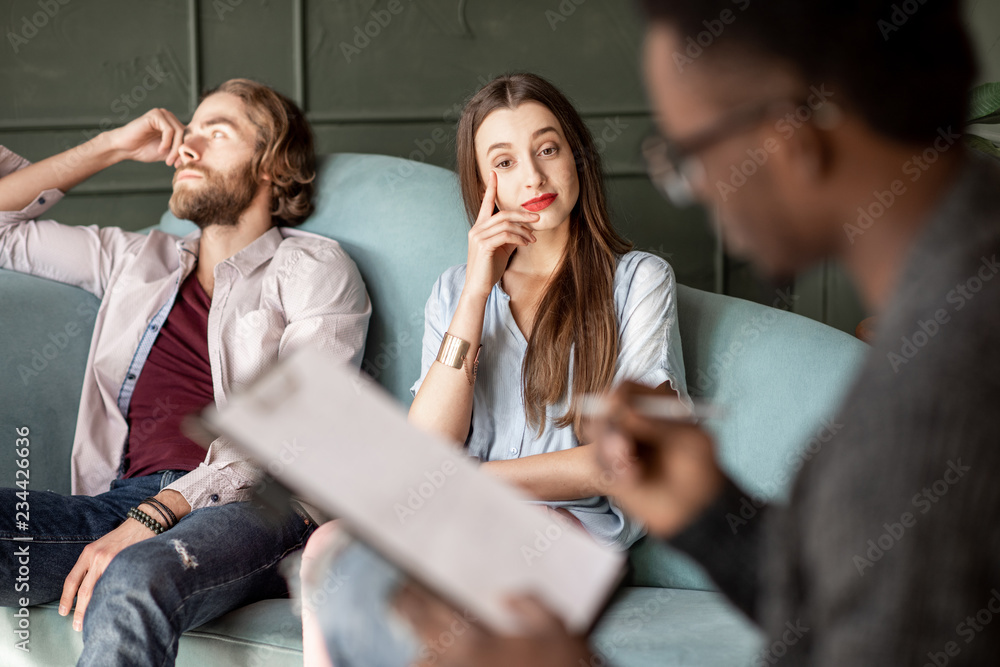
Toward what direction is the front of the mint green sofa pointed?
toward the camera
